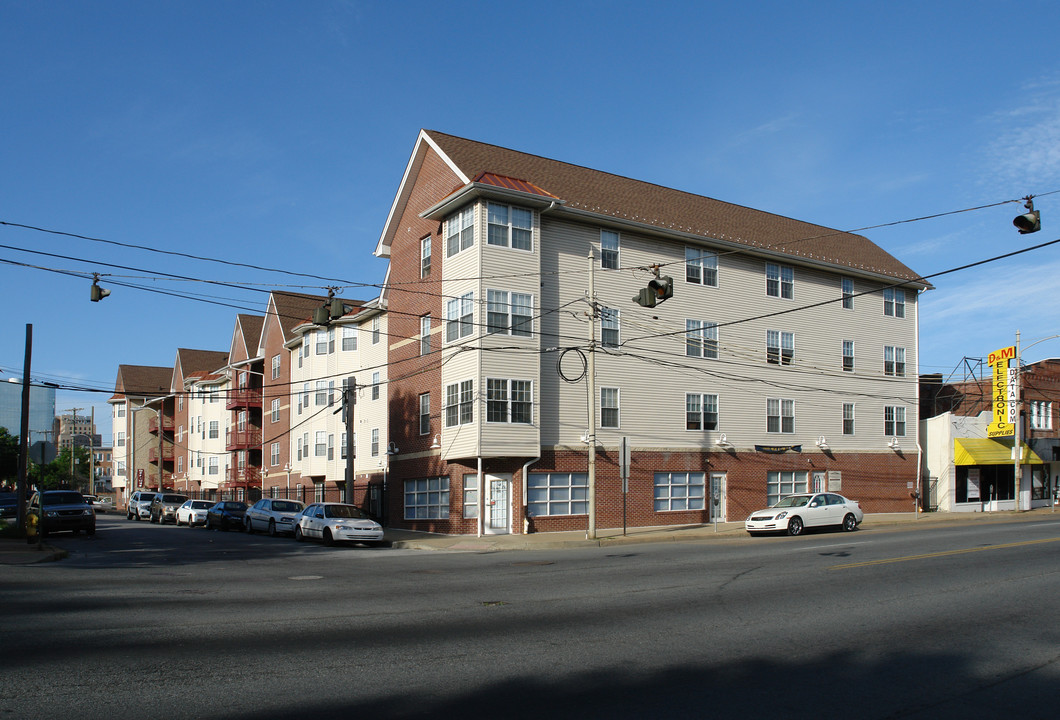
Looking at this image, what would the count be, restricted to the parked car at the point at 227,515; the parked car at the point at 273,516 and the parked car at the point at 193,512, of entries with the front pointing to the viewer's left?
0

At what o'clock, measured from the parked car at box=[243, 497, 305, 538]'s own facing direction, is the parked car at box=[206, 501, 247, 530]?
the parked car at box=[206, 501, 247, 530] is roughly at 7 o'clock from the parked car at box=[243, 497, 305, 538].

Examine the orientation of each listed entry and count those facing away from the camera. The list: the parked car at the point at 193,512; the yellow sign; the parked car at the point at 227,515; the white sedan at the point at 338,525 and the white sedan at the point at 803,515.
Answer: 0

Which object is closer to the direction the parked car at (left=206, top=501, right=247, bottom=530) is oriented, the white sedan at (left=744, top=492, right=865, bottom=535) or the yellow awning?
the white sedan

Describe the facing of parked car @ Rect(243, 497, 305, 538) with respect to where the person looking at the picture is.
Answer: facing the viewer and to the right of the viewer

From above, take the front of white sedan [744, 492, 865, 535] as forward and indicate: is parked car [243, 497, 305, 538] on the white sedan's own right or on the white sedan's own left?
on the white sedan's own right

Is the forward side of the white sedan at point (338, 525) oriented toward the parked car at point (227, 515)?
no

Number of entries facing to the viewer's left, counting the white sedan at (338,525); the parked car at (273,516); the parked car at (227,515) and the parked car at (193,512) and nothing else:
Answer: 0

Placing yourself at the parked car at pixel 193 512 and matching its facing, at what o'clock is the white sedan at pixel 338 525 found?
The white sedan is roughly at 1 o'clock from the parked car.

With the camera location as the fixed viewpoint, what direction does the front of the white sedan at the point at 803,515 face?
facing the viewer and to the left of the viewer

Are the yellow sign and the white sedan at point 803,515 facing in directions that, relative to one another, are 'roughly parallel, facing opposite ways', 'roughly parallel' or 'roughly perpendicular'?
roughly parallel

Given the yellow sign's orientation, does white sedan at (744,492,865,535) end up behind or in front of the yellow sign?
in front

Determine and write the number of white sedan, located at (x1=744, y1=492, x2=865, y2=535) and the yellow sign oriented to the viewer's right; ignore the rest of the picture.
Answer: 0

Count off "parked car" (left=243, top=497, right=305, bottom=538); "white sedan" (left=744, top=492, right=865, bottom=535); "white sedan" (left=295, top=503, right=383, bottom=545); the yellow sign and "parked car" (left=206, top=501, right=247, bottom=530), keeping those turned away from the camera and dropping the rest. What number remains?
0

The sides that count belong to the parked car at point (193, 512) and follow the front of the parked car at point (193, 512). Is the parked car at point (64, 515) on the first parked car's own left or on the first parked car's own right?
on the first parked car's own right

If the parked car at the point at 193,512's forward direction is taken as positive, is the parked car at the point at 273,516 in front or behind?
in front

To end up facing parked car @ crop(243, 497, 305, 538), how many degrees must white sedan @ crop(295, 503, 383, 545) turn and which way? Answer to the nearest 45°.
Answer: approximately 135° to its left

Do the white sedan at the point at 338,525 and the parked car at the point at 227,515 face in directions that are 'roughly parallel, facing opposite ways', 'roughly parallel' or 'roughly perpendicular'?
roughly parallel
